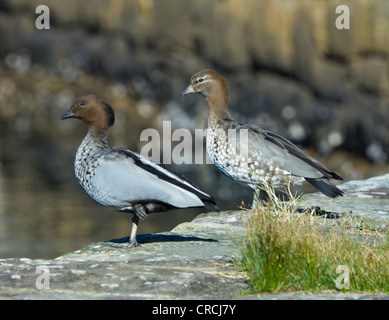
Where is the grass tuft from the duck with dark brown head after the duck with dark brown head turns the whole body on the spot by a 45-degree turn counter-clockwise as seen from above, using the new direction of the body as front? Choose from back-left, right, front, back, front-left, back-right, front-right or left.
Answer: left

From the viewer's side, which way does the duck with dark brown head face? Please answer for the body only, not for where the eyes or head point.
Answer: to the viewer's left
